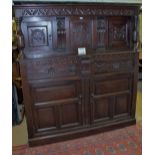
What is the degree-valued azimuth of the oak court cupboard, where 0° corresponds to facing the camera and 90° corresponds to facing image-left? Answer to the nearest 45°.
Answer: approximately 0°
